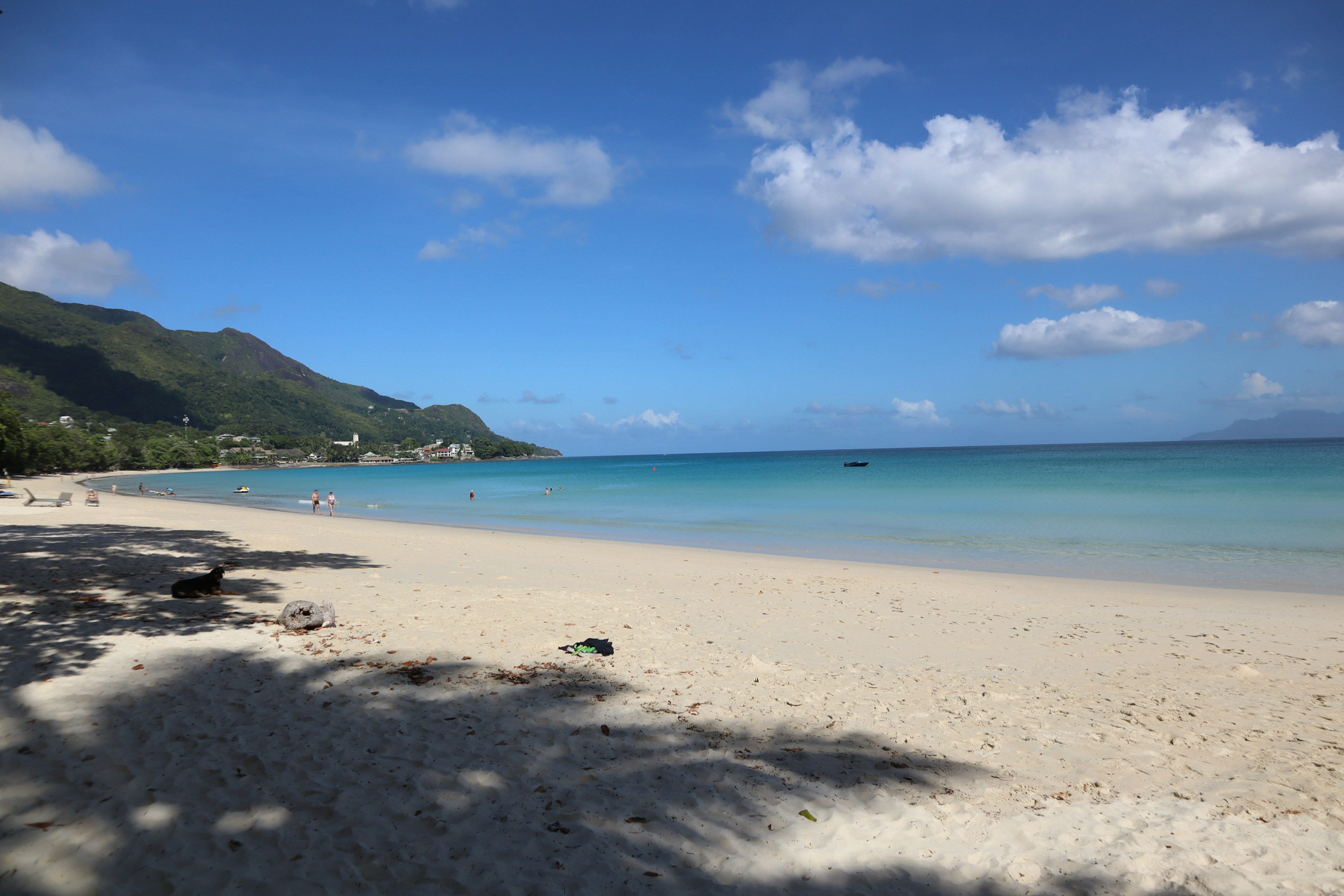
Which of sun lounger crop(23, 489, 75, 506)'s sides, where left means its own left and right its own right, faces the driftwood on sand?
right

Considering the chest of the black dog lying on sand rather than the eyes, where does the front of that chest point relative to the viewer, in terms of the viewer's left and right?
facing to the right of the viewer

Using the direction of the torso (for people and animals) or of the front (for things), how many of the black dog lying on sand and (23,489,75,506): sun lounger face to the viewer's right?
2

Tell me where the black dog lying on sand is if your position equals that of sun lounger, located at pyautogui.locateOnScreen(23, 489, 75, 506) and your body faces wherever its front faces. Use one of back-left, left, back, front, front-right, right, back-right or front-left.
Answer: right

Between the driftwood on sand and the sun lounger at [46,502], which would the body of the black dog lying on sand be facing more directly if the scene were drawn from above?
the driftwood on sand

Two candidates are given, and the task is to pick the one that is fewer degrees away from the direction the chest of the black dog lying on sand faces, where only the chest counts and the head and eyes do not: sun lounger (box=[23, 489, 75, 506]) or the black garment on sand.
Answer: the black garment on sand

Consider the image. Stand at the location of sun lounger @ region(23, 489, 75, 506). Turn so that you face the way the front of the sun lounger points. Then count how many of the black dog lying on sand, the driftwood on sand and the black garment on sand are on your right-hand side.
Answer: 3

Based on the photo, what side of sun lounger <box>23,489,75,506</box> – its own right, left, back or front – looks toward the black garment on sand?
right

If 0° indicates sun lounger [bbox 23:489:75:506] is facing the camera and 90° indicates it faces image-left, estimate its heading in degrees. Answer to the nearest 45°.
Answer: approximately 270°

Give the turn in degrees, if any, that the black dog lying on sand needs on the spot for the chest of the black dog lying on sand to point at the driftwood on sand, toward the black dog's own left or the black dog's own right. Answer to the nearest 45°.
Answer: approximately 45° to the black dog's own right

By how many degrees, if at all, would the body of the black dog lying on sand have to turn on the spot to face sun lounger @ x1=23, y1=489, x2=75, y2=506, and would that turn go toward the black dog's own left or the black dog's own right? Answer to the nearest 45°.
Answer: approximately 90° to the black dog's own left
